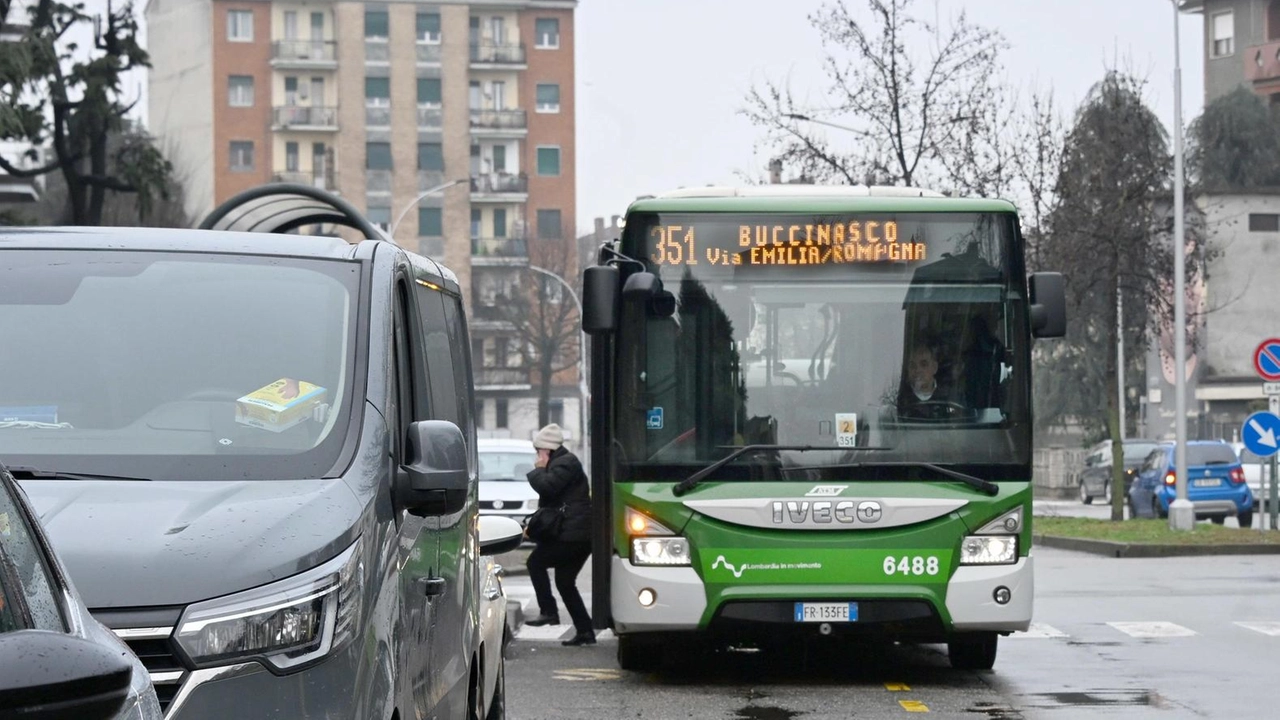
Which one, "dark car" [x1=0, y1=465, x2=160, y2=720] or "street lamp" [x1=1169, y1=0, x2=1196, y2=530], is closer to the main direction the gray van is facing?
the dark car

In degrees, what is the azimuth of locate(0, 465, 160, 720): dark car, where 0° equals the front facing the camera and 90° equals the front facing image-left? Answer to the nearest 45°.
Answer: approximately 315°

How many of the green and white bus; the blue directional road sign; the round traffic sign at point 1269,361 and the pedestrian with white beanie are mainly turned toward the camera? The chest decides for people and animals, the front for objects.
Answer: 3

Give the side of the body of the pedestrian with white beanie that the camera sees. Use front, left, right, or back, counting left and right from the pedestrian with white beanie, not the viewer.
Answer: left
